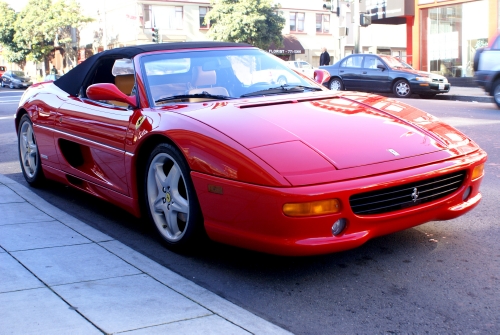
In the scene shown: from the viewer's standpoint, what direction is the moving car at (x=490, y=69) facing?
to the viewer's right

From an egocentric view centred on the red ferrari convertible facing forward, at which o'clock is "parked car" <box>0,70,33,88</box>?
The parked car is roughly at 7 o'clock from the red ferrari convertible.

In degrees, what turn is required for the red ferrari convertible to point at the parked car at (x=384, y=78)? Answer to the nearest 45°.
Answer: approximately 135° to its left

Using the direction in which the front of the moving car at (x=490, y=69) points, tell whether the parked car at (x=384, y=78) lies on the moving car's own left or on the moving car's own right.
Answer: on the moving car's own left

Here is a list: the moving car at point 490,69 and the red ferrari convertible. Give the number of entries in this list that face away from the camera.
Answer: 0

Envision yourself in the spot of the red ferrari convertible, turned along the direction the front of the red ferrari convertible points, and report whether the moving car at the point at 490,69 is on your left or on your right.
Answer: on your left

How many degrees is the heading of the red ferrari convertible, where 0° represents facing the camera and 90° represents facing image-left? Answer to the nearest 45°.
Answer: approximately 315°

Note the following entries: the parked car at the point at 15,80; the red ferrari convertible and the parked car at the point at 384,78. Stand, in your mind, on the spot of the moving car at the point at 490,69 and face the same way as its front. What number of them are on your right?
1

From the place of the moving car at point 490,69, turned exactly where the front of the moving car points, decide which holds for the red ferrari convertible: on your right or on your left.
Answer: on your right

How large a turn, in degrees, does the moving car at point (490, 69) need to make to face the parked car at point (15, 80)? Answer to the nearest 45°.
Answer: approximately 135° to its left
